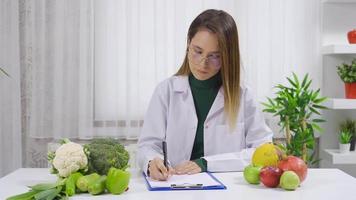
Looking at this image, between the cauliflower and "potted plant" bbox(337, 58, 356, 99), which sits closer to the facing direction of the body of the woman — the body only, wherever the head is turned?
the cauliflower

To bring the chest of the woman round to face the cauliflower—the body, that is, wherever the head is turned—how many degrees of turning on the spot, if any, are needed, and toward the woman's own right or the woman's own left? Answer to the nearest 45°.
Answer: approximately 45° to the woman's own right

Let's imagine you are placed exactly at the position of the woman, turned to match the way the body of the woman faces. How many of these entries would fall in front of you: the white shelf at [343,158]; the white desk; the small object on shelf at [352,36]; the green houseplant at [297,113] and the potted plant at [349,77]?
1

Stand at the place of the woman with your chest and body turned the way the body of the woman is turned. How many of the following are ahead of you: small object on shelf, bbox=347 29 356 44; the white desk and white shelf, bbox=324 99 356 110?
1

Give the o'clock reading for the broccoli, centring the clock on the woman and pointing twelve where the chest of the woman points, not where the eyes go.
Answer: The broccoli is roughly at 1 o'clock from the woman.

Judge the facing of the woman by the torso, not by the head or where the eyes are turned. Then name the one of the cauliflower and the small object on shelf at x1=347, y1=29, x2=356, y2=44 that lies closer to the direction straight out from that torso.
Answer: the cauliflower

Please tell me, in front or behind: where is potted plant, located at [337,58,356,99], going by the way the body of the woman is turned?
behind

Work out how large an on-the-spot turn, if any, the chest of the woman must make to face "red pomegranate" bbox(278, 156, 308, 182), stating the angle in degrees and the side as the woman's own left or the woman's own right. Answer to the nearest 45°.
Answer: approximately 45° to the woman's own left

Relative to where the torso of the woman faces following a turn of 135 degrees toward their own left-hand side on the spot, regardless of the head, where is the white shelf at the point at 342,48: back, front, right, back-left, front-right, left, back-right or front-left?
front

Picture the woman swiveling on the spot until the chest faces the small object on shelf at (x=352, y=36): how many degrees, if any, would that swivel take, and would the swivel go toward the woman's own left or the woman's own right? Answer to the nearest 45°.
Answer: approximately 135° to the woman's own left

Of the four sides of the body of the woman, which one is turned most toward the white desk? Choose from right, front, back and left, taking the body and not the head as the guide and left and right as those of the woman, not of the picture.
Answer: front

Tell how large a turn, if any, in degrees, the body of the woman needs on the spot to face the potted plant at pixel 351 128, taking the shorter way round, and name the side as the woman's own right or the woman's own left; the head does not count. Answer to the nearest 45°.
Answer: approximately 135° to the woman's own left

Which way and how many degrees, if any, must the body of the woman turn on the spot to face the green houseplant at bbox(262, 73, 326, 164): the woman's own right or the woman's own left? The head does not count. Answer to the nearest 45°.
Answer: approximately 135° to the woman's own left

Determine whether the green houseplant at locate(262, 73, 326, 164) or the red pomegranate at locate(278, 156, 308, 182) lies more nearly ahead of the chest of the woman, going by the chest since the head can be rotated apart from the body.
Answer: the red pomegranate

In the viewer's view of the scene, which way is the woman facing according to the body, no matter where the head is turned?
toward the camera

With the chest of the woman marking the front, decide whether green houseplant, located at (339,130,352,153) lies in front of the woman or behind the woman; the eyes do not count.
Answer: behind
